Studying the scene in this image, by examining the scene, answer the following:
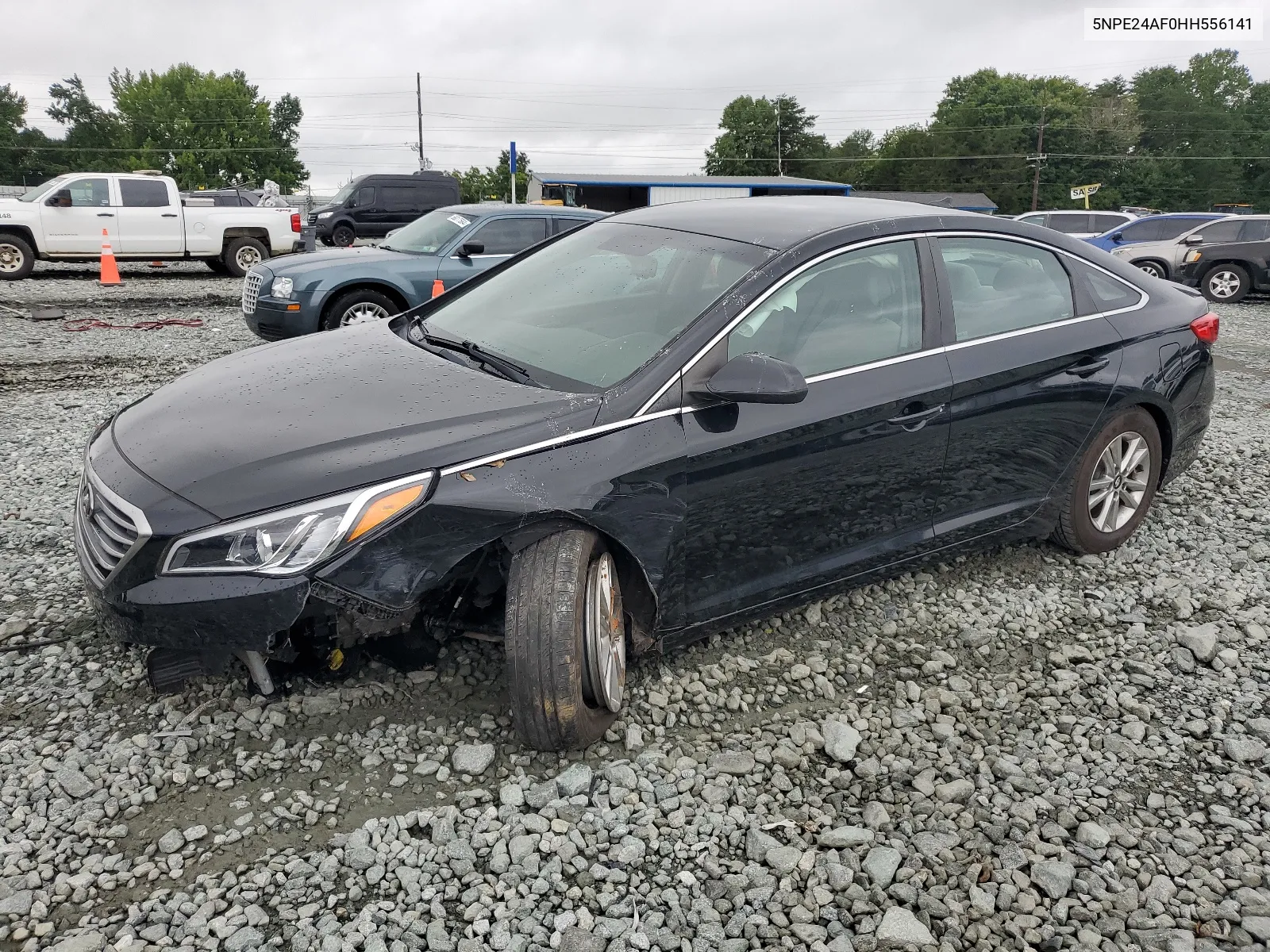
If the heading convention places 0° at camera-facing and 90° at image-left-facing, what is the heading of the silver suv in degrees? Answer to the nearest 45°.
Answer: approximately 90°

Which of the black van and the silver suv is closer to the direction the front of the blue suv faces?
the black van

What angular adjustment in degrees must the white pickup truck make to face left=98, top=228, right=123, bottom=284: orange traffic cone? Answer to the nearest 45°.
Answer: approximately 90° to its left

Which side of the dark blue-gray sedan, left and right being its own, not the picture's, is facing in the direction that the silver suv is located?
back

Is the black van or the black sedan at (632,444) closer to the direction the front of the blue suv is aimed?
the black van

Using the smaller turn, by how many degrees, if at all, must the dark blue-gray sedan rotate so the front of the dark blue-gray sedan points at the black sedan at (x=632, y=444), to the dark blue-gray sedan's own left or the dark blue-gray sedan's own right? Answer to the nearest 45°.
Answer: approximately 45° to the dark blue-gray sedan's own left

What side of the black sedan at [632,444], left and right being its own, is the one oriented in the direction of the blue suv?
back

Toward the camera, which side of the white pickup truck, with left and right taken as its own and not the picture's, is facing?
left

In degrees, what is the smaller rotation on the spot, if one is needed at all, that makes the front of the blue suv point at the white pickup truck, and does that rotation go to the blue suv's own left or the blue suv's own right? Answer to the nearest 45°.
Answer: approximately 45° to the blue suv's own left

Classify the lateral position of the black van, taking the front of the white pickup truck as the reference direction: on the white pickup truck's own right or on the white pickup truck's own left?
on the white pickup truck's own right

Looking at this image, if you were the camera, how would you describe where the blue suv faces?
facing to the left of the viewer
